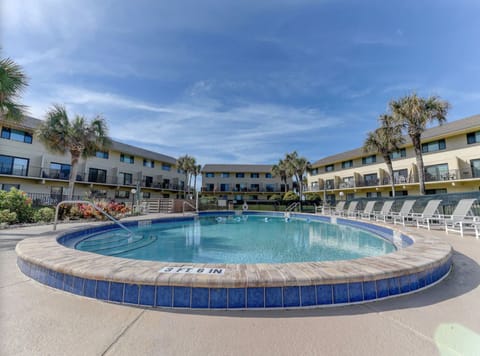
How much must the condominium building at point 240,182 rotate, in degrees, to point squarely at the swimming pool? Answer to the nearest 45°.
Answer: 0° — it already faces it

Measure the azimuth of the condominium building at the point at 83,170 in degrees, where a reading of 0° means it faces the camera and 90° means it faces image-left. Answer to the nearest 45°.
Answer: approximately 315°

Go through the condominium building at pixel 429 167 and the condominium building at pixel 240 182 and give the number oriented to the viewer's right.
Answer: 0

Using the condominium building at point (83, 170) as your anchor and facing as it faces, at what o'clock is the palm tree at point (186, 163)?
The palm tree is roughly at 10 o'clock from the condominium building.

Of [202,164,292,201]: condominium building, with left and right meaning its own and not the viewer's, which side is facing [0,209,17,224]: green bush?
front

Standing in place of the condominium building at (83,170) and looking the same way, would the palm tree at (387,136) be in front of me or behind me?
in front

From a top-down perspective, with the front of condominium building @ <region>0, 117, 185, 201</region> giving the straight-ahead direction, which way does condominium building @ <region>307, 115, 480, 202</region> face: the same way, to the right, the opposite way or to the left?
the opposite way

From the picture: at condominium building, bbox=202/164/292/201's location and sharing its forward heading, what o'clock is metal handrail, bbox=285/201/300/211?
The metal handrail is roughly at 11 o'clock from the condominium building.

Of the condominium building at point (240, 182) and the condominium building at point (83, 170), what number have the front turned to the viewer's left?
0

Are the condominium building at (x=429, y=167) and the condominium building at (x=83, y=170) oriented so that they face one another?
yes

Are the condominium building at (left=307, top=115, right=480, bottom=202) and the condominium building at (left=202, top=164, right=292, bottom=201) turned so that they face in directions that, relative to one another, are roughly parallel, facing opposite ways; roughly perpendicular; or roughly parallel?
roughly perpendicular

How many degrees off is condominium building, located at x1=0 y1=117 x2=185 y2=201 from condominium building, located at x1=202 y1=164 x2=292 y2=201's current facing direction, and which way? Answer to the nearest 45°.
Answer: approximately 45° to its right

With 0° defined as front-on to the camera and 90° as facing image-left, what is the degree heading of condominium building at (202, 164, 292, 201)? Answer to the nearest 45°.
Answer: approximately 0°

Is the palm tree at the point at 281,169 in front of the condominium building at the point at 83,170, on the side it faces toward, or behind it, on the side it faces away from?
in front

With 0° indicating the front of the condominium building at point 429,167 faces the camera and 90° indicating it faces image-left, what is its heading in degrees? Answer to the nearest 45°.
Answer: approximately 45°

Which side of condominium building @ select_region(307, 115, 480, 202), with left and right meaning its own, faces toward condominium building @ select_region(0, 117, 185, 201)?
front
